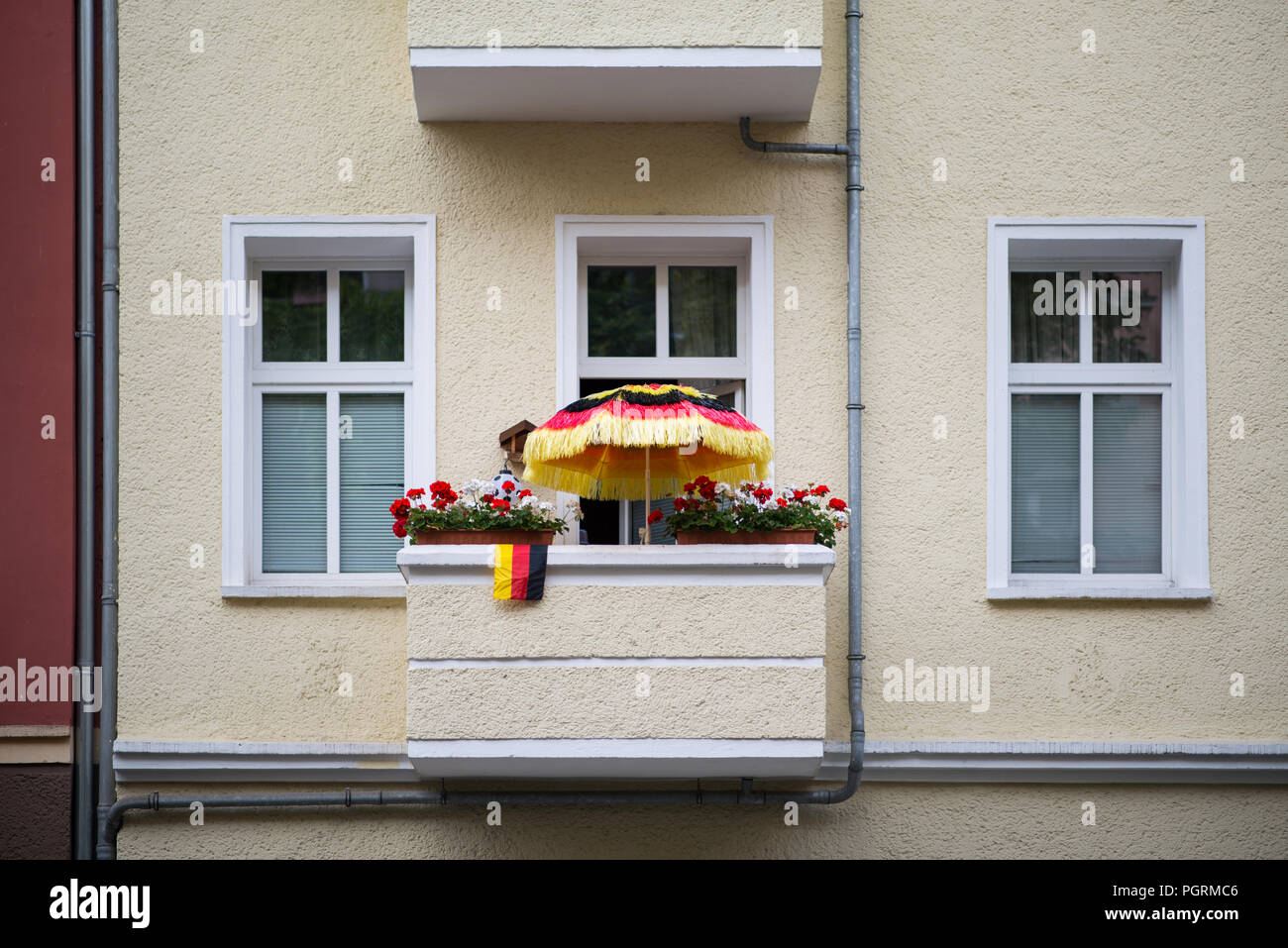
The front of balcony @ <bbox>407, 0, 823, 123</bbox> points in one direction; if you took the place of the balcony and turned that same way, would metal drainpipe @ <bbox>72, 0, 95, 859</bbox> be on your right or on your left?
on your right

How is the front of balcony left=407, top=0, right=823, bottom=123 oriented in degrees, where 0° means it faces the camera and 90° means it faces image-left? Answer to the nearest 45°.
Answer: approximately 0°

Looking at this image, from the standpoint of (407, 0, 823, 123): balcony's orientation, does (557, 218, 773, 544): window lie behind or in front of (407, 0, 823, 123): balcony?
behind
